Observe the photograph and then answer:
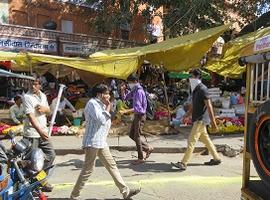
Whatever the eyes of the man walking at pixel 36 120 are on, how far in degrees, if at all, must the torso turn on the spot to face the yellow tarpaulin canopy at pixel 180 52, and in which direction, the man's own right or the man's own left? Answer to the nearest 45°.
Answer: approximately 90° to the man's own left

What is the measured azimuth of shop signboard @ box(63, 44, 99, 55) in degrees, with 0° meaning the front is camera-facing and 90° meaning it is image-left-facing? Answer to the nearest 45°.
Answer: approximately 0°

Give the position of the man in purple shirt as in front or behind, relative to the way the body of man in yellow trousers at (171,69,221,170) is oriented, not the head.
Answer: in front

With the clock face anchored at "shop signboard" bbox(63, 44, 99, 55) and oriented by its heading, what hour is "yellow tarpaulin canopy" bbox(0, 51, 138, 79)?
The yellow tarpaulin canopy is roughly at 12 o'clock from the shop signboard.

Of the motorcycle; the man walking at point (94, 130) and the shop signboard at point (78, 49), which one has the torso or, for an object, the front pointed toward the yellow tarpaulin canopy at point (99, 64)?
the shop signboard

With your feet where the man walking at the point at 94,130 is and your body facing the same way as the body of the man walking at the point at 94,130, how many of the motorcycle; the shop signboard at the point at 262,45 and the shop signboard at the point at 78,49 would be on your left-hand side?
1

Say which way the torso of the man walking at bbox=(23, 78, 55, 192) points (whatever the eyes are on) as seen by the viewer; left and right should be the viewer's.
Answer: facing the viewer and to the right of the viewer

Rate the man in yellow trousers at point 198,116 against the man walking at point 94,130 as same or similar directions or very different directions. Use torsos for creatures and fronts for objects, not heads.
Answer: very different directions

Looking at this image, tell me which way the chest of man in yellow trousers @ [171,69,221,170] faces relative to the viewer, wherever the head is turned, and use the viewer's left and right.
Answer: facing to the left of the viewer
